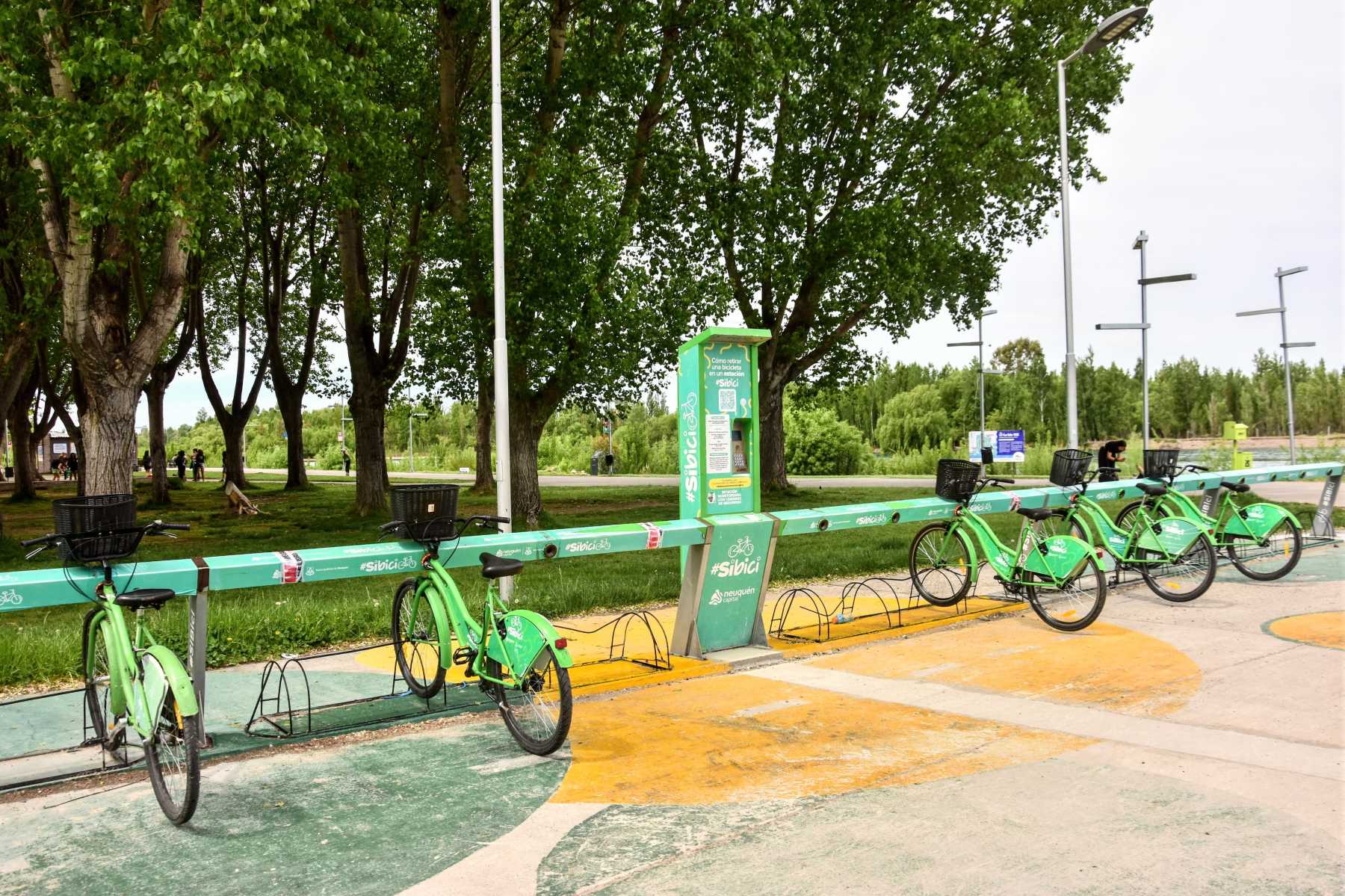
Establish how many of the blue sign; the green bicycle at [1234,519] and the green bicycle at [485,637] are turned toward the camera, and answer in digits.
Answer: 1

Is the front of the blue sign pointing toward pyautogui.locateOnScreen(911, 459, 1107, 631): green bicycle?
yes

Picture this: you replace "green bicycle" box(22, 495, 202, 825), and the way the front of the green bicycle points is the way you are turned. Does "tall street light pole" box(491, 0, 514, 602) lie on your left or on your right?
on your right

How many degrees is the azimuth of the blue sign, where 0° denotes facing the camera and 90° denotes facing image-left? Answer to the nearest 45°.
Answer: approximately 0°

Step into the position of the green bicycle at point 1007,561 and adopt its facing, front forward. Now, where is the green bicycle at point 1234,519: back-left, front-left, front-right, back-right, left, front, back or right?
right

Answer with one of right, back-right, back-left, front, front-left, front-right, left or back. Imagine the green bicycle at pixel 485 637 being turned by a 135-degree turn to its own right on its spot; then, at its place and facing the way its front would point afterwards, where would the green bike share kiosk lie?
front-left

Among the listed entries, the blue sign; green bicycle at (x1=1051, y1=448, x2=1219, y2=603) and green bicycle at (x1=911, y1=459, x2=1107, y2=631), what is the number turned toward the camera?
1

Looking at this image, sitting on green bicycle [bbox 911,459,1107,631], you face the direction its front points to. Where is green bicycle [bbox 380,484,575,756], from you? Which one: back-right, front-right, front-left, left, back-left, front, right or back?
left

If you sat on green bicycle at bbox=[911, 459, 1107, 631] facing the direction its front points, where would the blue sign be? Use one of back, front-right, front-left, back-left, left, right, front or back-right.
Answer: front-right

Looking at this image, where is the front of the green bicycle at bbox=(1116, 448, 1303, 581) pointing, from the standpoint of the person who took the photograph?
facing away from the viewer and to the left of the viewer

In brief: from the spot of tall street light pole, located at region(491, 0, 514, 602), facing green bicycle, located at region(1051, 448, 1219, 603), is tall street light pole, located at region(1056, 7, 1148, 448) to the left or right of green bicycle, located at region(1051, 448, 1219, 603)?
left

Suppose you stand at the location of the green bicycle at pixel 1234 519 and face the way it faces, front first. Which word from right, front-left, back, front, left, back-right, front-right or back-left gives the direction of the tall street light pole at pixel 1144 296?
front-right

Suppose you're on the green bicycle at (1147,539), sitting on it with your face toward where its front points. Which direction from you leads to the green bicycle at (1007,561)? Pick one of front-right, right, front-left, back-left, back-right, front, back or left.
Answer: left

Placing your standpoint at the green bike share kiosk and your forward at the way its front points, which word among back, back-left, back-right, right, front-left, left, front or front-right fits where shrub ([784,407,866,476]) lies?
back-left

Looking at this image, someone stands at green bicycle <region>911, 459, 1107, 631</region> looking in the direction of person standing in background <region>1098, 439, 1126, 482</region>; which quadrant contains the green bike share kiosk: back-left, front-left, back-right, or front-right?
back-left

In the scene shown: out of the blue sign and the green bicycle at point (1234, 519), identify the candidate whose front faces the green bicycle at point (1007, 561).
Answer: the blue sign

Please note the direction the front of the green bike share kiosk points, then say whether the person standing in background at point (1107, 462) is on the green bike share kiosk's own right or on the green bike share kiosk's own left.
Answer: on the green bike share kiosk's own left

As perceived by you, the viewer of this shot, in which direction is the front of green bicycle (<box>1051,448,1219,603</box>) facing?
facing away from the viewer and to the left of the viewer

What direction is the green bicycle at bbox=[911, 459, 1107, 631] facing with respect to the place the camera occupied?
facing away from the viewer and to the left of the viewer
